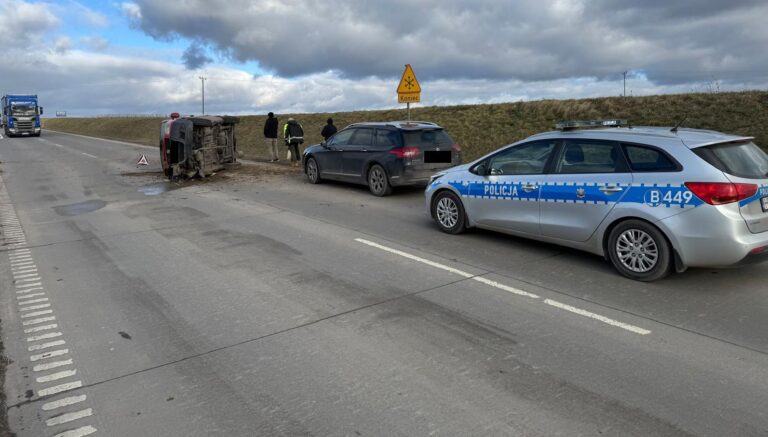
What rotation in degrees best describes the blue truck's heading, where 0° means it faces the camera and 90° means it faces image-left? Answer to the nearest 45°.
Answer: approximately 0°

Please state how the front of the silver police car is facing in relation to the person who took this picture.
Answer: facing away from the viewer and to the left of the viewer

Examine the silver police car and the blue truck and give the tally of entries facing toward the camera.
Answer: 1

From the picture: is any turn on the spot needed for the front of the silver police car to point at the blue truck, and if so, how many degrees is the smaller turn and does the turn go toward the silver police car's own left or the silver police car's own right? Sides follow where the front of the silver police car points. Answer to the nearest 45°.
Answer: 0° — it already faces it

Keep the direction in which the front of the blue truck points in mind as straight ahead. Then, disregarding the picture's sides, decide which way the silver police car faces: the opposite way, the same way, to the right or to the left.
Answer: the opposite way

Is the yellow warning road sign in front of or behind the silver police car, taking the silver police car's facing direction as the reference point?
in front

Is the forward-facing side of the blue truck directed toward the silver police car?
yes
